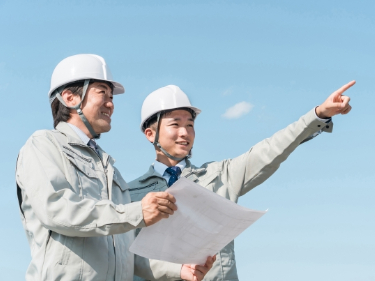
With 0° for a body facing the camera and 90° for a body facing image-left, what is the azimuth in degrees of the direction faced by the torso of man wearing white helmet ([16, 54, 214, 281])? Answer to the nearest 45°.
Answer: approximately 315°

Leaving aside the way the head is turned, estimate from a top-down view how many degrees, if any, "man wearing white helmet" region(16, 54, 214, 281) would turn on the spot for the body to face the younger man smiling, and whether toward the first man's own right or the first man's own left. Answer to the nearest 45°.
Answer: approximately 90° to the first man's own left

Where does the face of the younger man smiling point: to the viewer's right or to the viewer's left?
to the viewer's right
